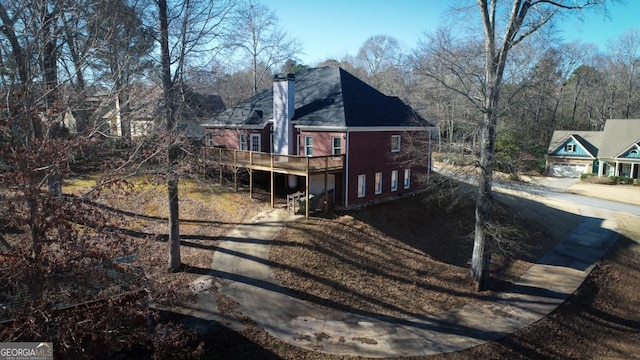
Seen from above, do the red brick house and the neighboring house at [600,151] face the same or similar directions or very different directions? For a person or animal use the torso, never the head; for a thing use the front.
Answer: very different directions

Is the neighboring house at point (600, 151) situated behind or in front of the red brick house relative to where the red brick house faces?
in front

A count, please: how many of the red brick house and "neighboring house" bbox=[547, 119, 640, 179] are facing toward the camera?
1

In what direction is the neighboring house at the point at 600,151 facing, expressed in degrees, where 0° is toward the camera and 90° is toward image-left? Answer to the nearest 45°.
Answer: approximately 0°

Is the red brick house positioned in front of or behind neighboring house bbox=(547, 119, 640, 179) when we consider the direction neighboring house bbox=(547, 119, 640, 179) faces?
in front

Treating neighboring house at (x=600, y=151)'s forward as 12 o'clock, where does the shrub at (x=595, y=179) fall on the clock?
The shrub is roughly at 12 o'clock from the neighboring house.

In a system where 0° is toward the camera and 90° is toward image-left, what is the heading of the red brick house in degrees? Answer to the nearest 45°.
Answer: approximately 225°
